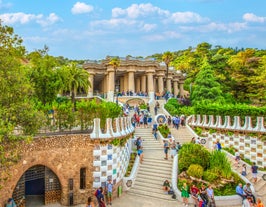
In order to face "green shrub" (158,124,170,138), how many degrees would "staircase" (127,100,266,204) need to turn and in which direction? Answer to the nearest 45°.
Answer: approximately 180°

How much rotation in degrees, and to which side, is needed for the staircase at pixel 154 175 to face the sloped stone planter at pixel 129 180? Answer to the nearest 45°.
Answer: approximately 45° to its right

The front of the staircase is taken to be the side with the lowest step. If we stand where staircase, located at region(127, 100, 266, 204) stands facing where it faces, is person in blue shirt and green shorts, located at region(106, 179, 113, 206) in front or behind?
in front

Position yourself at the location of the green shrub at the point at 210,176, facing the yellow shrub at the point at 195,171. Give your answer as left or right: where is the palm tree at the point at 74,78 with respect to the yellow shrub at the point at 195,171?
right

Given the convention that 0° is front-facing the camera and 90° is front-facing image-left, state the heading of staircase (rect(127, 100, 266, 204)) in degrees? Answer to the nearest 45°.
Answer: approximately 0°

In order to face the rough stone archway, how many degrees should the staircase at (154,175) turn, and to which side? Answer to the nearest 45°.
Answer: approximately 45° to its right

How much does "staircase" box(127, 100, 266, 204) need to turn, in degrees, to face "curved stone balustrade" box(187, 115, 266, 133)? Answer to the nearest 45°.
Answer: approximately 135° to its left

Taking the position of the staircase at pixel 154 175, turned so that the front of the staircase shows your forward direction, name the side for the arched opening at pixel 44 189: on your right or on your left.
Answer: on your right

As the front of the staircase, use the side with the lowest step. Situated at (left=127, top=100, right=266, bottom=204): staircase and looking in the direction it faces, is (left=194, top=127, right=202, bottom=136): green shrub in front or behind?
behind

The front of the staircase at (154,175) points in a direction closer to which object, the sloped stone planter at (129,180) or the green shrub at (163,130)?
the sloped stone planter
